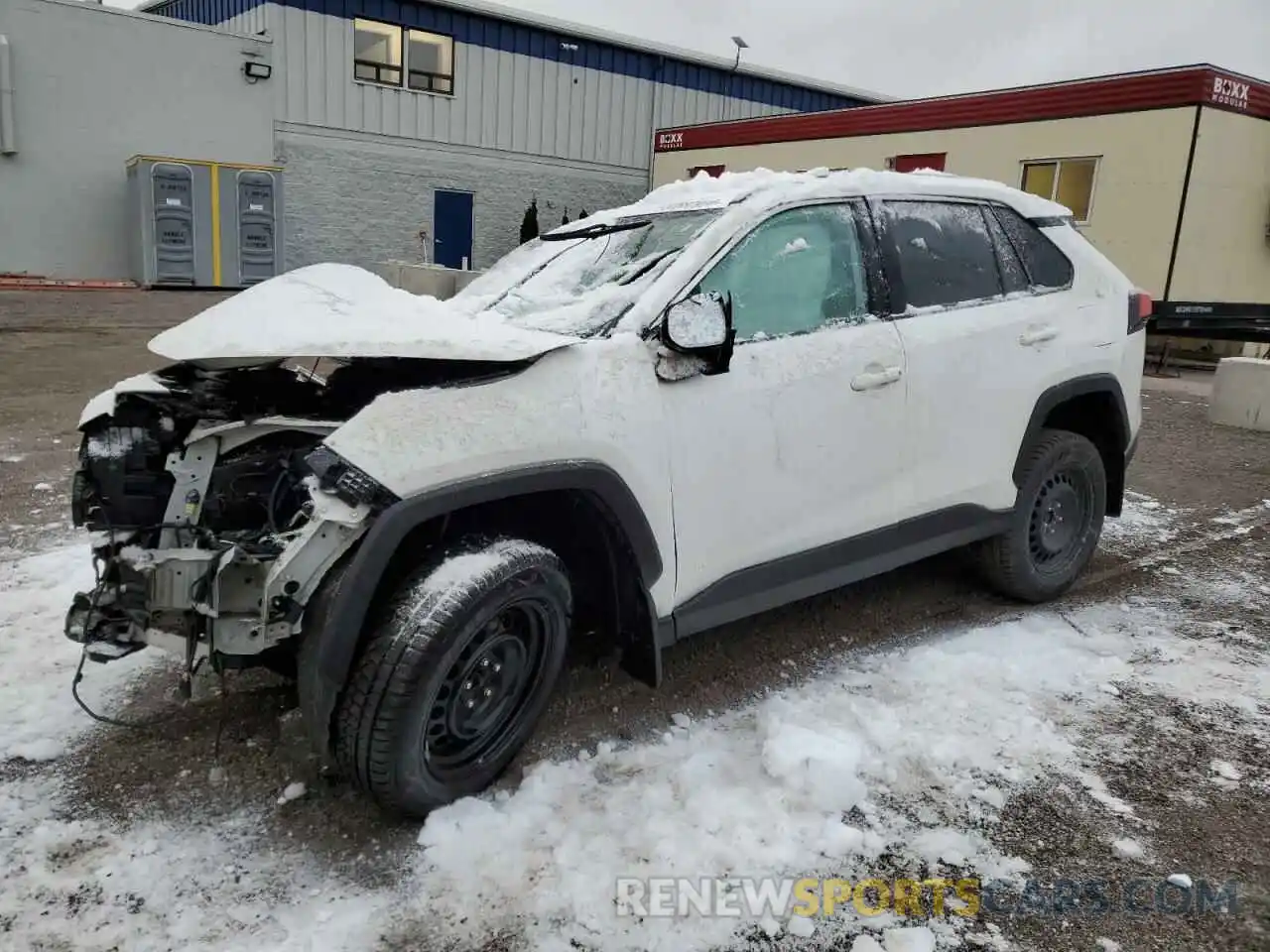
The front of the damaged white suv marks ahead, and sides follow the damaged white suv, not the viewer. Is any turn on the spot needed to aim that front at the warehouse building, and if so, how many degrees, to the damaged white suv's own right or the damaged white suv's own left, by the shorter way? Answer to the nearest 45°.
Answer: approximately 135° to the damaged white suv's own right

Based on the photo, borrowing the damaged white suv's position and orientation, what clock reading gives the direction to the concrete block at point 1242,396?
The concrete block is roughly at 6 o'clock from the damaged white suv.

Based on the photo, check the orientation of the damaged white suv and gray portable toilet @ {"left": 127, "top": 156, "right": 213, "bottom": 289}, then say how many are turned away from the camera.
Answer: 0

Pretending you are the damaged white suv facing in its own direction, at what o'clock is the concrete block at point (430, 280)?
The concrete block is roughly at 4 o'clock from the damaged white suv.

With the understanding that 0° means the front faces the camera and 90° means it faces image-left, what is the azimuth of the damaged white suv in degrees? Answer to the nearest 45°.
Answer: approximately 45°

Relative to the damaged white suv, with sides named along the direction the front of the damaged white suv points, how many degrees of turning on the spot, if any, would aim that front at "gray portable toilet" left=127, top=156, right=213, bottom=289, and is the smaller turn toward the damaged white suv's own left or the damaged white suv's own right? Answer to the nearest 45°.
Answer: approximately 90° to the damaged white suv's own right

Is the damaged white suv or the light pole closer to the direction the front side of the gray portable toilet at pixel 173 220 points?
the damaged white suv

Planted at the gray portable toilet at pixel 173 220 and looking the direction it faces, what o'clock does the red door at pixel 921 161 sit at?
The red door is roughly at 10 o'clock from the gray portable toilet.

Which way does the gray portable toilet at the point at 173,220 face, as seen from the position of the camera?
facing the viewer

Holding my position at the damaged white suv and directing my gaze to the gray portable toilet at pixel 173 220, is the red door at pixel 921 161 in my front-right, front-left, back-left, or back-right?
front-right

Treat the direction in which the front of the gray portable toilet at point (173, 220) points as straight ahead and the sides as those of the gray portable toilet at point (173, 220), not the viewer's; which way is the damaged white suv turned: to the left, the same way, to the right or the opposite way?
to the right

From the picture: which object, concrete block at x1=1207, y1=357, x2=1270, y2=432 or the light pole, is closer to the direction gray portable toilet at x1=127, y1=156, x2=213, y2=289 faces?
the concrete block

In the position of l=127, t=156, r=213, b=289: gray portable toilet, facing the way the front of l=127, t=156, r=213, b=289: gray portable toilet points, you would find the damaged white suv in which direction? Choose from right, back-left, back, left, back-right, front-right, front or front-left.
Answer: front

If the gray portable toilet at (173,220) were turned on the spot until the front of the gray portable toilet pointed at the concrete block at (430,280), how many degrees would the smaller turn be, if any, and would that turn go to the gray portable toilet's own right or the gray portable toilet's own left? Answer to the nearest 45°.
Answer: approximately 45° to the gray portable toilet's own left

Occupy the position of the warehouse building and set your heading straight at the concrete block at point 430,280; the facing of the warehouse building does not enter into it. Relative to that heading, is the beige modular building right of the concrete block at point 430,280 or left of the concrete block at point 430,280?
left

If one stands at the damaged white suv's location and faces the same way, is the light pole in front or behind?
behind
